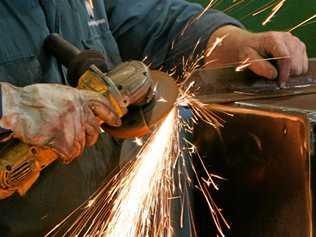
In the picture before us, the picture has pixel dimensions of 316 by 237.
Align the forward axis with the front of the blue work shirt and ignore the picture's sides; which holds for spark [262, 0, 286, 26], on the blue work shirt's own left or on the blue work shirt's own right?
on the blue work shirt's own left

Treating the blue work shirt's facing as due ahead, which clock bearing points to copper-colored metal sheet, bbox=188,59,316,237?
The copper-colored metal sheet is roughly at 12 o'clock from the blue work shirt.

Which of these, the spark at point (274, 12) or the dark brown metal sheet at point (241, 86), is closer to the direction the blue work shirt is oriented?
the dark brown metal sheet

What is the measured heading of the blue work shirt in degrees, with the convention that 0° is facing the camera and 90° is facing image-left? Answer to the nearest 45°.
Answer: approximately 315°

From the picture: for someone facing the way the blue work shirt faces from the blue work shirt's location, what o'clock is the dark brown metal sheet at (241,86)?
The dark brown metal sheet is roughly at 11 o'clock from the blue work shirt.

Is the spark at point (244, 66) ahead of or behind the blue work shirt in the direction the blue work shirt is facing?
ahead
